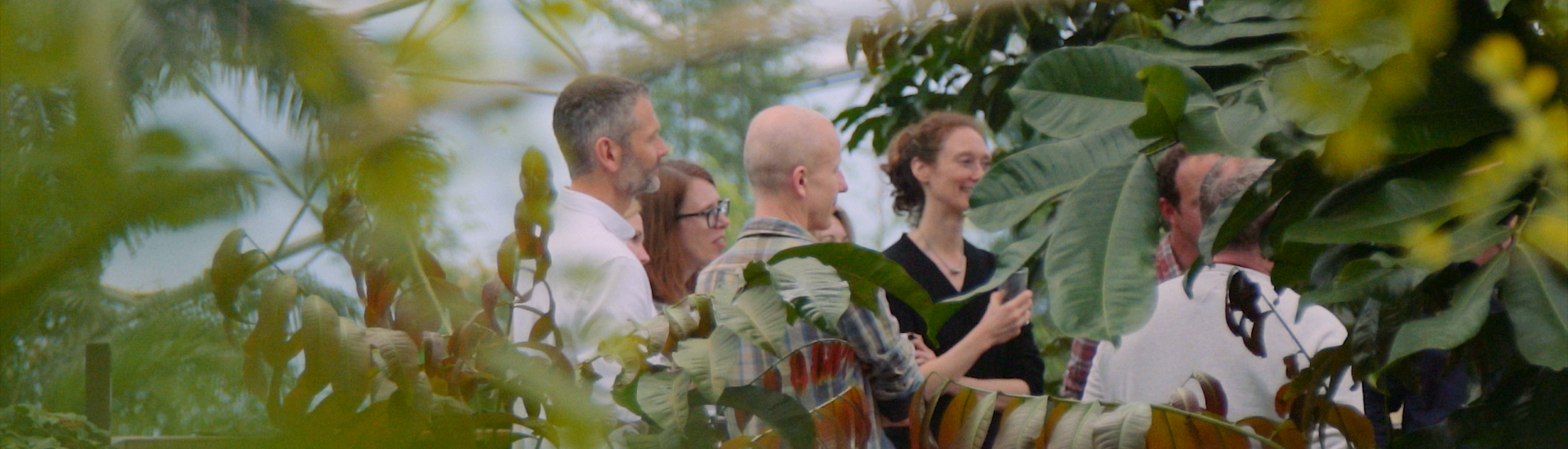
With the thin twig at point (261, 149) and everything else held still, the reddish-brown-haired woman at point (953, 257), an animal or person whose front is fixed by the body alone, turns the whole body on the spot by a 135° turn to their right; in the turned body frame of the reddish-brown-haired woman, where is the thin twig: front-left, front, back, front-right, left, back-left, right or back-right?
left

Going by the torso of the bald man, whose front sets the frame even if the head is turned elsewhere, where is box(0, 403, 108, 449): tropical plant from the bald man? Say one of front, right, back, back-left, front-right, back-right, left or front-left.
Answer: back-left

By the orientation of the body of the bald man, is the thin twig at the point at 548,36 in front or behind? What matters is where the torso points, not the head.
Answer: behind

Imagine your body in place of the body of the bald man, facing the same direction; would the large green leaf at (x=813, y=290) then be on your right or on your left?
on your right

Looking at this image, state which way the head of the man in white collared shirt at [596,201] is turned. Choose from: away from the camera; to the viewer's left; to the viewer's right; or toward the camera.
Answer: to the viewer's right

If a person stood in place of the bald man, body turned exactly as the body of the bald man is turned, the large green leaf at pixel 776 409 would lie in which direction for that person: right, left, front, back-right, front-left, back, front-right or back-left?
back-right

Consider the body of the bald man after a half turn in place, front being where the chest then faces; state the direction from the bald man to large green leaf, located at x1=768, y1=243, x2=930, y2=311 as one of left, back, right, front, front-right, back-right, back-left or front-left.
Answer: front-left

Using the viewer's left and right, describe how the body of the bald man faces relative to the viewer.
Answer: facing away from the viewer and to the right of the viewer

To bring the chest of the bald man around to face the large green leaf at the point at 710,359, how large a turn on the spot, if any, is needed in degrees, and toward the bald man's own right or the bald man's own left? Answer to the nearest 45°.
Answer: approximately 135° to the bald man's own right

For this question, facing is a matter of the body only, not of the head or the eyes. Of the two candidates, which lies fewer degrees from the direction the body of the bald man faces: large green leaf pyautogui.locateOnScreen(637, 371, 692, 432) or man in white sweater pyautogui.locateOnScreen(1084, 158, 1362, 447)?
the man in white sweater

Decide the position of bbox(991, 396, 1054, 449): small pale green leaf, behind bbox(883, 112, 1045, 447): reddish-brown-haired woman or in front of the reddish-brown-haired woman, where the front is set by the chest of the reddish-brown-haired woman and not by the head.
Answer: in front

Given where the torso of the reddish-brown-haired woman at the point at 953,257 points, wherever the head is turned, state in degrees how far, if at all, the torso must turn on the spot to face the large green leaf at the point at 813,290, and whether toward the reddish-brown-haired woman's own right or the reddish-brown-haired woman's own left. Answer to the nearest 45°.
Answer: approximately 45° to the reddish-brown-haired woman's own right
